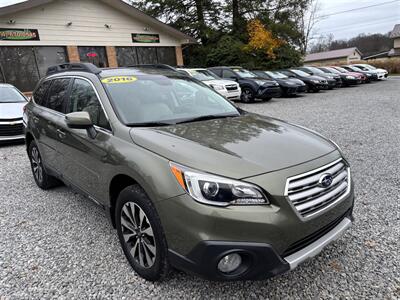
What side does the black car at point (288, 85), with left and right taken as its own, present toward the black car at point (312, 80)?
left

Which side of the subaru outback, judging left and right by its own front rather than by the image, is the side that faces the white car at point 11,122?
back

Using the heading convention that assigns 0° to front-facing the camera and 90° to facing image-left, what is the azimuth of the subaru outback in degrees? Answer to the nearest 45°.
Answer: approximately 315°

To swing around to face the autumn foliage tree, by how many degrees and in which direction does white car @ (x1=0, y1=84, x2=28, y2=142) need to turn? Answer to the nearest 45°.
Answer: approximately 135° to its left

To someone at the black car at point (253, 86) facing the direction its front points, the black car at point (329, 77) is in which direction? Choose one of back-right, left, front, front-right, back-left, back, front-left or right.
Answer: left

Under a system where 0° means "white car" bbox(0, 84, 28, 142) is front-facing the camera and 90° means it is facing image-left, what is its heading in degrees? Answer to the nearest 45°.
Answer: approximately 0°

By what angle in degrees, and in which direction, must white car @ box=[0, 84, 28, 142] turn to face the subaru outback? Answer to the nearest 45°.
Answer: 0° — it already faces it

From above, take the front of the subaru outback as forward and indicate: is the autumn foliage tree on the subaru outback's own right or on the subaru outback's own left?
on the subaru outback's own left

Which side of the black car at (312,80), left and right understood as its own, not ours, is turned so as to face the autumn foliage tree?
back

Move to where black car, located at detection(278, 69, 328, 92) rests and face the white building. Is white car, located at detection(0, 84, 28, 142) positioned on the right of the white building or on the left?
left

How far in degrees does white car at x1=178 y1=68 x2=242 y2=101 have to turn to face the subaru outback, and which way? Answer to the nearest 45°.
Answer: approximately 45° to its right

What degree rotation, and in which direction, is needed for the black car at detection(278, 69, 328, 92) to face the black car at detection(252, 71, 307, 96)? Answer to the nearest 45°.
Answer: approximately 90° to its right
